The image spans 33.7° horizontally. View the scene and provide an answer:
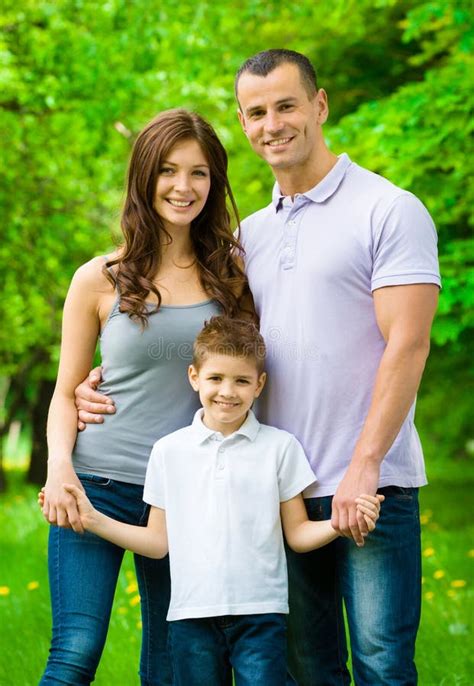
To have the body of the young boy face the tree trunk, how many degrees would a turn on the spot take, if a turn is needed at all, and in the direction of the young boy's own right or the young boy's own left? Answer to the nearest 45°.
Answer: approximately 180°

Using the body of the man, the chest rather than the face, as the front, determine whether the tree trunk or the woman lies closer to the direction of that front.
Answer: the woman

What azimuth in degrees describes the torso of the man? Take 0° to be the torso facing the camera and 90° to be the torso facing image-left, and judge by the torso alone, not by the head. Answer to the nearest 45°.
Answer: approximately 45°

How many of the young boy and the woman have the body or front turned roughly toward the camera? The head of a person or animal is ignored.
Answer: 2

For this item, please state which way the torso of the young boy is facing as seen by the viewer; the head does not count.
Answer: toward the camera

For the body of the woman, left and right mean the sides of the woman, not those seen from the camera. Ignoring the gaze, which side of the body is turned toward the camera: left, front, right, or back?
front
